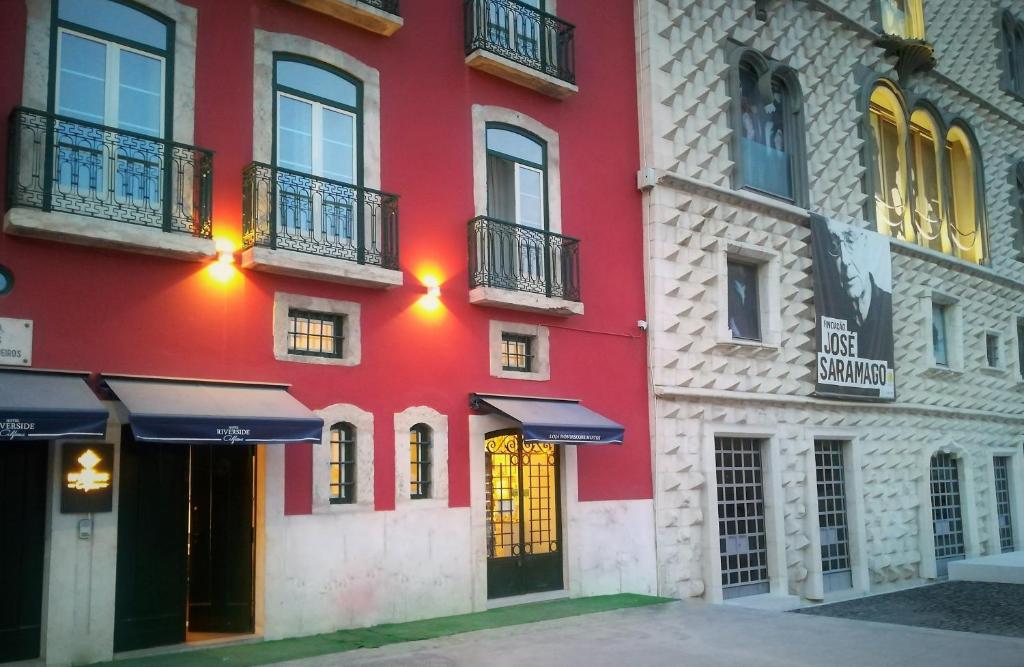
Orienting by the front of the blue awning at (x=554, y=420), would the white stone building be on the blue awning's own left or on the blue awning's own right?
on the blue awning's own left

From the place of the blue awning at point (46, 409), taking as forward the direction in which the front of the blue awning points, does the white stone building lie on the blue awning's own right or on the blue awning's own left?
on the blue awning's own left

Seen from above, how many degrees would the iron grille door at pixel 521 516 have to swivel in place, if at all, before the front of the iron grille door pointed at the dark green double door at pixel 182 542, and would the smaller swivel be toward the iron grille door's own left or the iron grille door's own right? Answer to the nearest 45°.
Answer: approximately 90° to the iron grille door's own right

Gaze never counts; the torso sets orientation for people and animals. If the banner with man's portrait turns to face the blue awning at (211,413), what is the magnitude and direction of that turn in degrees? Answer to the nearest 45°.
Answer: approximately 90° to its right

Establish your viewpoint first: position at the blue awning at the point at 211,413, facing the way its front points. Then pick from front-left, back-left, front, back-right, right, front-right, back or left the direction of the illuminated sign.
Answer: right

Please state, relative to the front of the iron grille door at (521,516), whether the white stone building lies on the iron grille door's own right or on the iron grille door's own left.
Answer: on the iron grille door's own left

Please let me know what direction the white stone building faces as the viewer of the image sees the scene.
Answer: facing the viewer and to the right of the viewer

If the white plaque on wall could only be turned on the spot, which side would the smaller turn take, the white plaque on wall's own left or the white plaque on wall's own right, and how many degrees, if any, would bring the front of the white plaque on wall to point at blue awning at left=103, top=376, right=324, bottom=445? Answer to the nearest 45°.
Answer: approximately 90° to the white plaque on wall's own left

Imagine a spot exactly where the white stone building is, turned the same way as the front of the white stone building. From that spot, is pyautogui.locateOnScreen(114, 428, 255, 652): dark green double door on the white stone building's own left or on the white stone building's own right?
on the white stone building's own right
